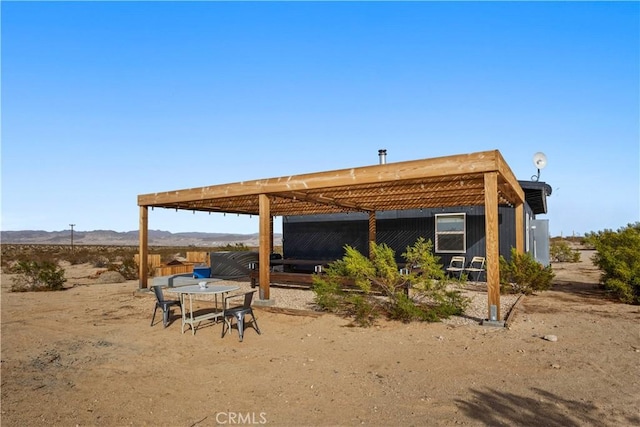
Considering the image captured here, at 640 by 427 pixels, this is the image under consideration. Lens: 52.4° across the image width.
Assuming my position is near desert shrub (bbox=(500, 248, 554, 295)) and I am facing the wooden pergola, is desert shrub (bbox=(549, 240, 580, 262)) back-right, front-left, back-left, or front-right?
back-right

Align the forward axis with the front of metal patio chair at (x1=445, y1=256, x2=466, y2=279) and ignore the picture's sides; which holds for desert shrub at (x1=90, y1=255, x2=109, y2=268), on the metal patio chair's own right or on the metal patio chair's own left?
on the metal patio chair's own right

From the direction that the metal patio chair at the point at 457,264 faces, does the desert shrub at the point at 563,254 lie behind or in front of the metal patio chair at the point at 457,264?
behind

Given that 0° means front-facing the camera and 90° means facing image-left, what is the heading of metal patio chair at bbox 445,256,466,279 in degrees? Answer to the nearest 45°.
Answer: approximately 45°
